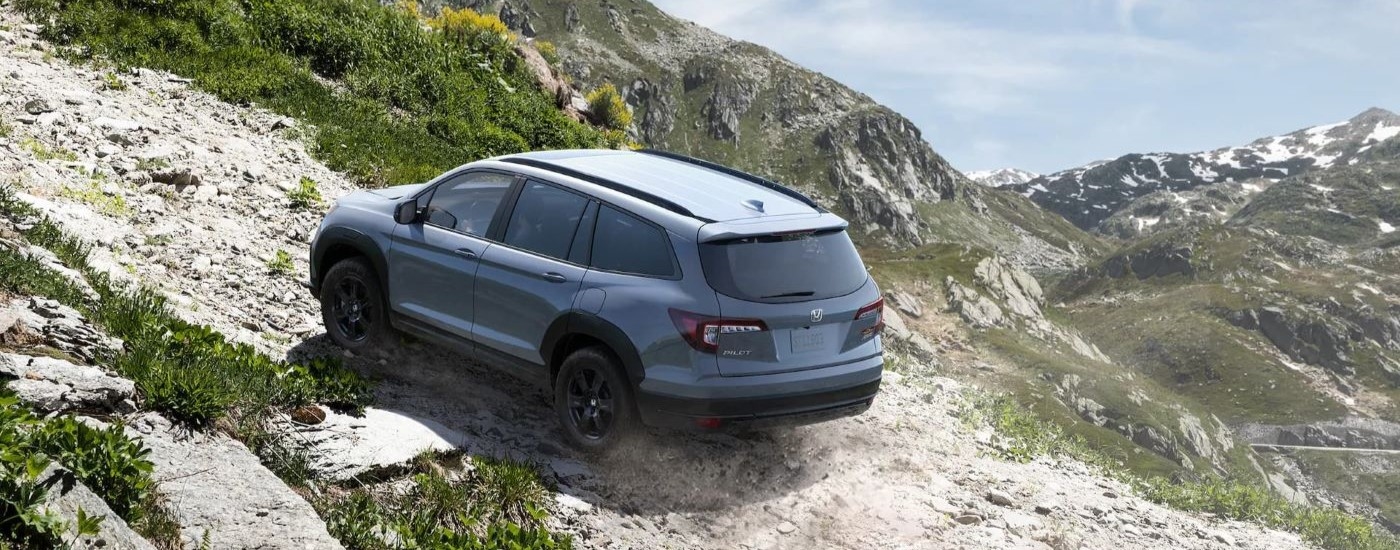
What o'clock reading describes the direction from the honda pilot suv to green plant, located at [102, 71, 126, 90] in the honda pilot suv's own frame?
The green plant is roughly at 12 o'clock from the honda pilot suv.

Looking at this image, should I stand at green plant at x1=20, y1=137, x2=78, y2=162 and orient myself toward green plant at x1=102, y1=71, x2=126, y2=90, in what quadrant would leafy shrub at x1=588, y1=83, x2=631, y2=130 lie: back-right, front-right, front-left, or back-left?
front-right

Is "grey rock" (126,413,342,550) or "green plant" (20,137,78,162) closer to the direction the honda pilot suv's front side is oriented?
the green plant

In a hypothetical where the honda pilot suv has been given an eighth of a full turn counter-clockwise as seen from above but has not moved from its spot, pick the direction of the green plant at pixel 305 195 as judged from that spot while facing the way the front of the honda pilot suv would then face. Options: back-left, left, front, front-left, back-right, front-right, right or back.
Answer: front-right

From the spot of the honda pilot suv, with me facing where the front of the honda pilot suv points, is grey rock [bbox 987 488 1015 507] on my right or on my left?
on my right

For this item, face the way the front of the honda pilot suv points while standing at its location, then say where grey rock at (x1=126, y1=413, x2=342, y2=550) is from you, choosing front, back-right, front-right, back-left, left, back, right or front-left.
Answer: left

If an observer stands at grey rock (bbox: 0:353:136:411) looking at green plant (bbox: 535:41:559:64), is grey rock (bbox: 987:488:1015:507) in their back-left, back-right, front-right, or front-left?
front-right

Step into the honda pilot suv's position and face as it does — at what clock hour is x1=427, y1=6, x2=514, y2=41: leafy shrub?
The leafy shrub is roughly at 1 o'clock from the honda pilot suv.

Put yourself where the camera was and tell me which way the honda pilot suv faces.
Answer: facing away from the viewer and to the left of the viewer

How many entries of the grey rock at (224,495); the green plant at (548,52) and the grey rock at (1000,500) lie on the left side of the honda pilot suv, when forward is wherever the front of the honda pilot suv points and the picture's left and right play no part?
1

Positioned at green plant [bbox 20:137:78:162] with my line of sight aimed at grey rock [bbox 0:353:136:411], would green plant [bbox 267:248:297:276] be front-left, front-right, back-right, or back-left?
front-left

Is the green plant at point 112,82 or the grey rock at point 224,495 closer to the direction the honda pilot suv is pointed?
the green plant

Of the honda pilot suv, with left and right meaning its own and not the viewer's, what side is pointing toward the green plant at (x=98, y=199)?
front

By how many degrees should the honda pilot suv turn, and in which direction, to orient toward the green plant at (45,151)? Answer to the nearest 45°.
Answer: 0° — it already faces it

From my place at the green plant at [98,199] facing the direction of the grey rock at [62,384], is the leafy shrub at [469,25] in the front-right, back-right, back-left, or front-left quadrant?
back-left
